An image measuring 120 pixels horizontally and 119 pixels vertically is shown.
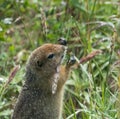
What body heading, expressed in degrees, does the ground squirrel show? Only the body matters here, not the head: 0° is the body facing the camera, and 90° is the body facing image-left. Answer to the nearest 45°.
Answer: approximately 270°
